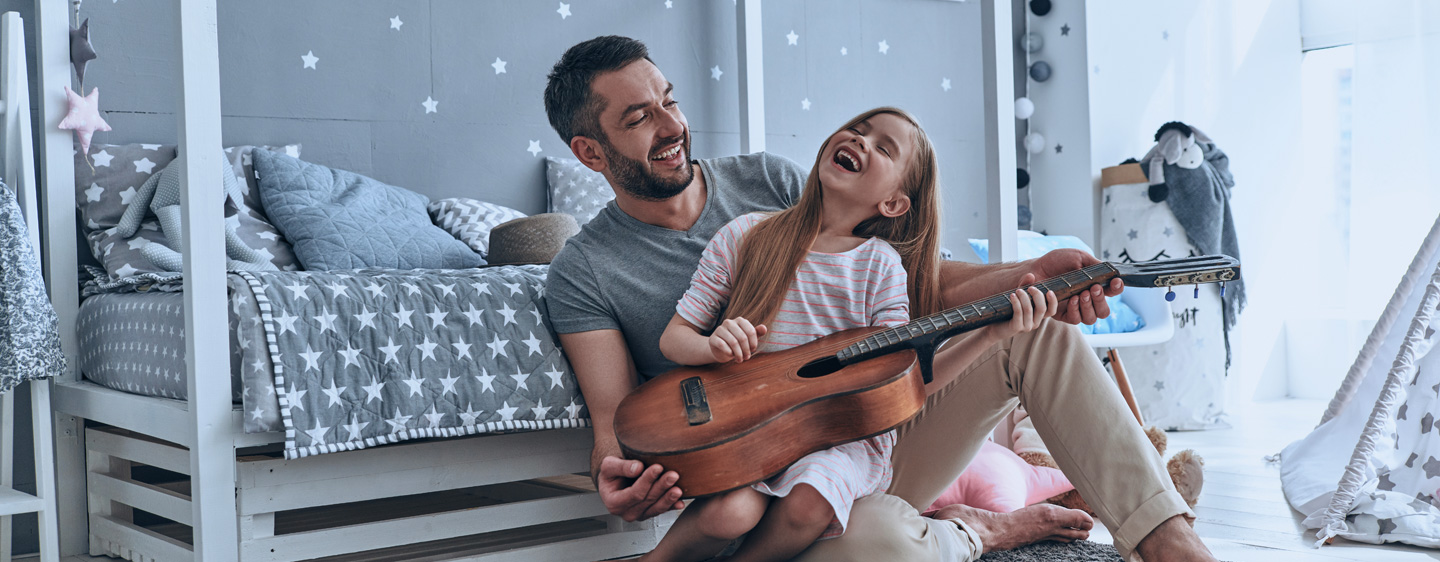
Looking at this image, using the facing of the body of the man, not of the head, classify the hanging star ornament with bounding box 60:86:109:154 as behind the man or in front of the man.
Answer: behind

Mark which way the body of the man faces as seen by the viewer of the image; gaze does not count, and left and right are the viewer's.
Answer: facing the viewer and to the right of the viewer

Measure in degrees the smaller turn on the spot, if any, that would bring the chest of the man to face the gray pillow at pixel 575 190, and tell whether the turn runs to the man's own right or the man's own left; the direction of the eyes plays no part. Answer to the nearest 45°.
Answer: approximately 135° to the man's own left

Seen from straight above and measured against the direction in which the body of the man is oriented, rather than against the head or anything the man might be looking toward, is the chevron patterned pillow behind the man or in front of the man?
behind

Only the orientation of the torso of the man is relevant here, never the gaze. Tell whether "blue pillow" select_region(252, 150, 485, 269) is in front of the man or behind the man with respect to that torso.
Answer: behind

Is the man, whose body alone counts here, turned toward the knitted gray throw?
no
